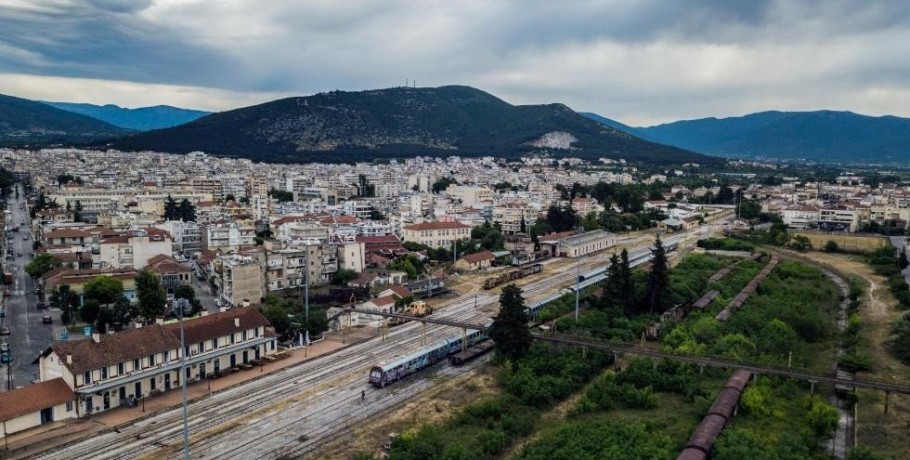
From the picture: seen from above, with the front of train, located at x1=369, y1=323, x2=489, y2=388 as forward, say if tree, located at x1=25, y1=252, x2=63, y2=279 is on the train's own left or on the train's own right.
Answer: on the train's own right

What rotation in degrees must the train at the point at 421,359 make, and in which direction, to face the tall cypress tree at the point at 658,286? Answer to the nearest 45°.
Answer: approximately 180°

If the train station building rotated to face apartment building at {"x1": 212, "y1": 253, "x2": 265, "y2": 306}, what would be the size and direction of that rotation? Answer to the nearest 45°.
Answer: approximately 135° to its left

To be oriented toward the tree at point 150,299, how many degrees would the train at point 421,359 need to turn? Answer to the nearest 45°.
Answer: approximately 45° to its right

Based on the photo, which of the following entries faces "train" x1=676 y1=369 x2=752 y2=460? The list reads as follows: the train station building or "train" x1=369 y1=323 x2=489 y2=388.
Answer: the train station building

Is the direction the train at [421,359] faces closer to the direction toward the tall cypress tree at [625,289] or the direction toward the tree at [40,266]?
the tree

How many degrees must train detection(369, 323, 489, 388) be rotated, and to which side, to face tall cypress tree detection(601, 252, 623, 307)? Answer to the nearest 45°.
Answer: approximately 180°

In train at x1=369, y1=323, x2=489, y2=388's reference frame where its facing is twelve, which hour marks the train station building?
The train station building is roughly at 1 o'clock from the train.

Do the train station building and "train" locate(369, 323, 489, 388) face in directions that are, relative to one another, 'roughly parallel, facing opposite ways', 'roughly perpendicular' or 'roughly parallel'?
roughly perpendicular

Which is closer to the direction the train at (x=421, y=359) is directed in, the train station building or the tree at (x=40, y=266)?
the train station building

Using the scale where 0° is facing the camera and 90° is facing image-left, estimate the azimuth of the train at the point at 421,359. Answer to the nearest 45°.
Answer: approximately 45°

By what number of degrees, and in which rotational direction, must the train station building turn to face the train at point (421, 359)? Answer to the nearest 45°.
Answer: approximately 45° to its left
